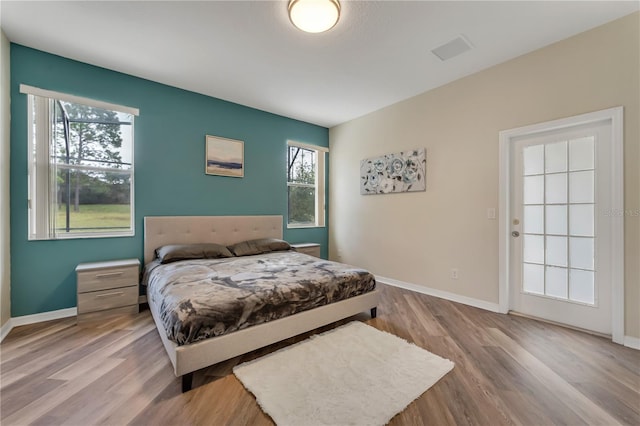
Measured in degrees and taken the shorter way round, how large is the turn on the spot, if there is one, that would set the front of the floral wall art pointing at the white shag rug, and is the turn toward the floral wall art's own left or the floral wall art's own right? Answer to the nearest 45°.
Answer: approximately 45° to the floral wall art's own left

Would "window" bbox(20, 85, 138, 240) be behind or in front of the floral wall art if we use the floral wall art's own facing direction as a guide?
in front

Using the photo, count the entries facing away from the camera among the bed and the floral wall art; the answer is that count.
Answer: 0

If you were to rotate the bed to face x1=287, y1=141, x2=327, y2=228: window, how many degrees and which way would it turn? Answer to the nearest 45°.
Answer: approximately 90° to its left

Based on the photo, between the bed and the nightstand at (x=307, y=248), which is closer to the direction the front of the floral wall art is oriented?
the bed

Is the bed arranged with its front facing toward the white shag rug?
yes

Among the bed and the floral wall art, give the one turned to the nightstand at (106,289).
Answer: the floral wall art

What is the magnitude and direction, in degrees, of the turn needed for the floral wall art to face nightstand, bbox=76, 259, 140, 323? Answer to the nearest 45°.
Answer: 0° — it already faces it

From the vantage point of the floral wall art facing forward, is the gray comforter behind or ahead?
ahead

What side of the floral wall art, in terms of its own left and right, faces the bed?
front

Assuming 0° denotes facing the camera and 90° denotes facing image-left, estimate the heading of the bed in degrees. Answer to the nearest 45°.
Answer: approximately 315°
